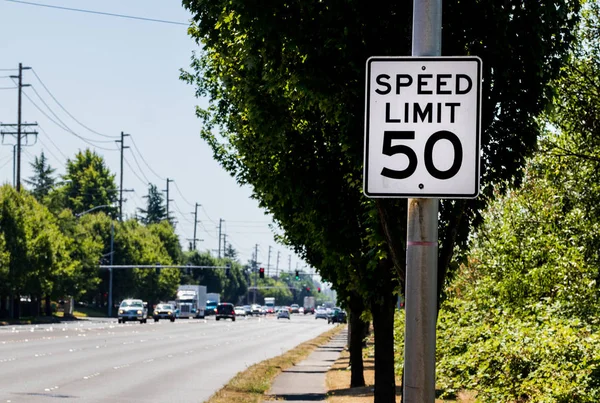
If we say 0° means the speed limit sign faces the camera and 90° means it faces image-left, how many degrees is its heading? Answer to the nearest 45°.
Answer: approximately 0°

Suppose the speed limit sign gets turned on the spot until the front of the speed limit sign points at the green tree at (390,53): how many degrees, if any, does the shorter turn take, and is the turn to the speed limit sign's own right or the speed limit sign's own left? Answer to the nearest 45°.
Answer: approximately 180°
